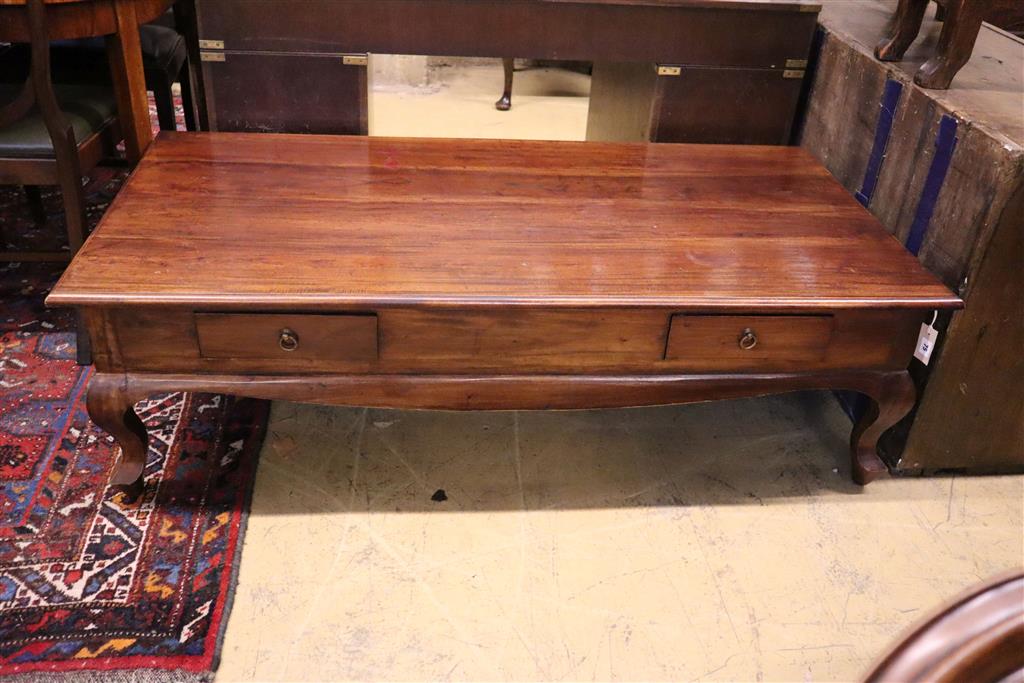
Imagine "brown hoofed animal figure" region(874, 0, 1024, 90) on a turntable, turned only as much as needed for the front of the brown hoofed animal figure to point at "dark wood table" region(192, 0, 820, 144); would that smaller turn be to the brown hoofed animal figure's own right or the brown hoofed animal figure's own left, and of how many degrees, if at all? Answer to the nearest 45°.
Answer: approximately 45° to the brown hoofed animal figure's own right

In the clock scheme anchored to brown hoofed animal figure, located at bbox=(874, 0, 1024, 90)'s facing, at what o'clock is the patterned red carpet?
The patterned red carpet is roughly at 12 o'clock from the brown hoofed animal figure.

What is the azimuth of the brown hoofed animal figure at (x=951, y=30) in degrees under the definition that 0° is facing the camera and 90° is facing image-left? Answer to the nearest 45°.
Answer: approximately 45°
